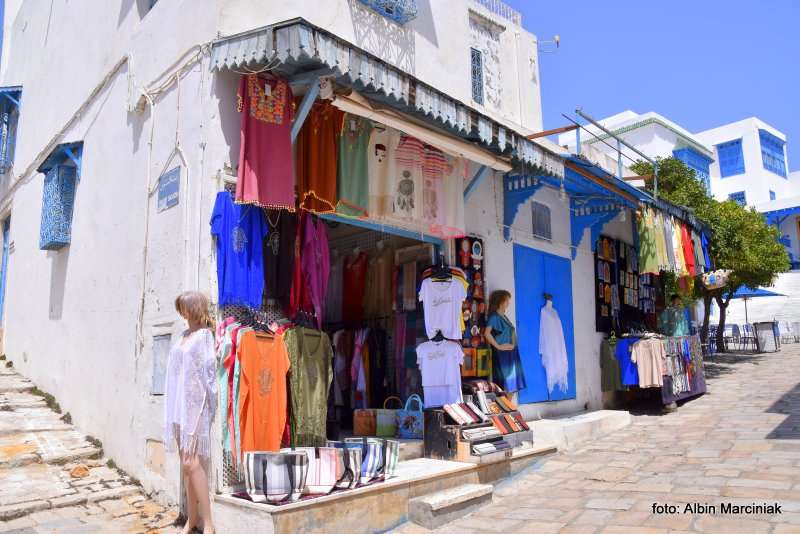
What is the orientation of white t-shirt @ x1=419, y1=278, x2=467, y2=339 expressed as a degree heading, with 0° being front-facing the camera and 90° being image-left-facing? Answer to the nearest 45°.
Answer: approximately 0°

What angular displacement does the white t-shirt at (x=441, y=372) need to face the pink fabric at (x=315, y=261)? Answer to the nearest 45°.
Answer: approximately 45° to its right

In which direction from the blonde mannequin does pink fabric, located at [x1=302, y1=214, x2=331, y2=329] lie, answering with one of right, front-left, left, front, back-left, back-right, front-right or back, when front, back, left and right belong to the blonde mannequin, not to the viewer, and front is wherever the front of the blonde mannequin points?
back

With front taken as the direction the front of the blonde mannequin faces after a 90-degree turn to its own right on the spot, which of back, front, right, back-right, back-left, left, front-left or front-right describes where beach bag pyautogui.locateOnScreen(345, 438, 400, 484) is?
back-right

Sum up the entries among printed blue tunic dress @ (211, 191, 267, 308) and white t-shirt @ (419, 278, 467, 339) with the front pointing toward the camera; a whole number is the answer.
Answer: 2

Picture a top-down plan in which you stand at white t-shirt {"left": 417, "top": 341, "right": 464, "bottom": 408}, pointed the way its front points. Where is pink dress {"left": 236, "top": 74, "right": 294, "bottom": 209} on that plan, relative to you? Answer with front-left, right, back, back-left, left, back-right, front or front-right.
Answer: front-right

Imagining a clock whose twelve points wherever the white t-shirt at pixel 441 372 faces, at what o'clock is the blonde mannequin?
The blonde mannequin is roughly at 1 o'clock from the white t-shirt.
